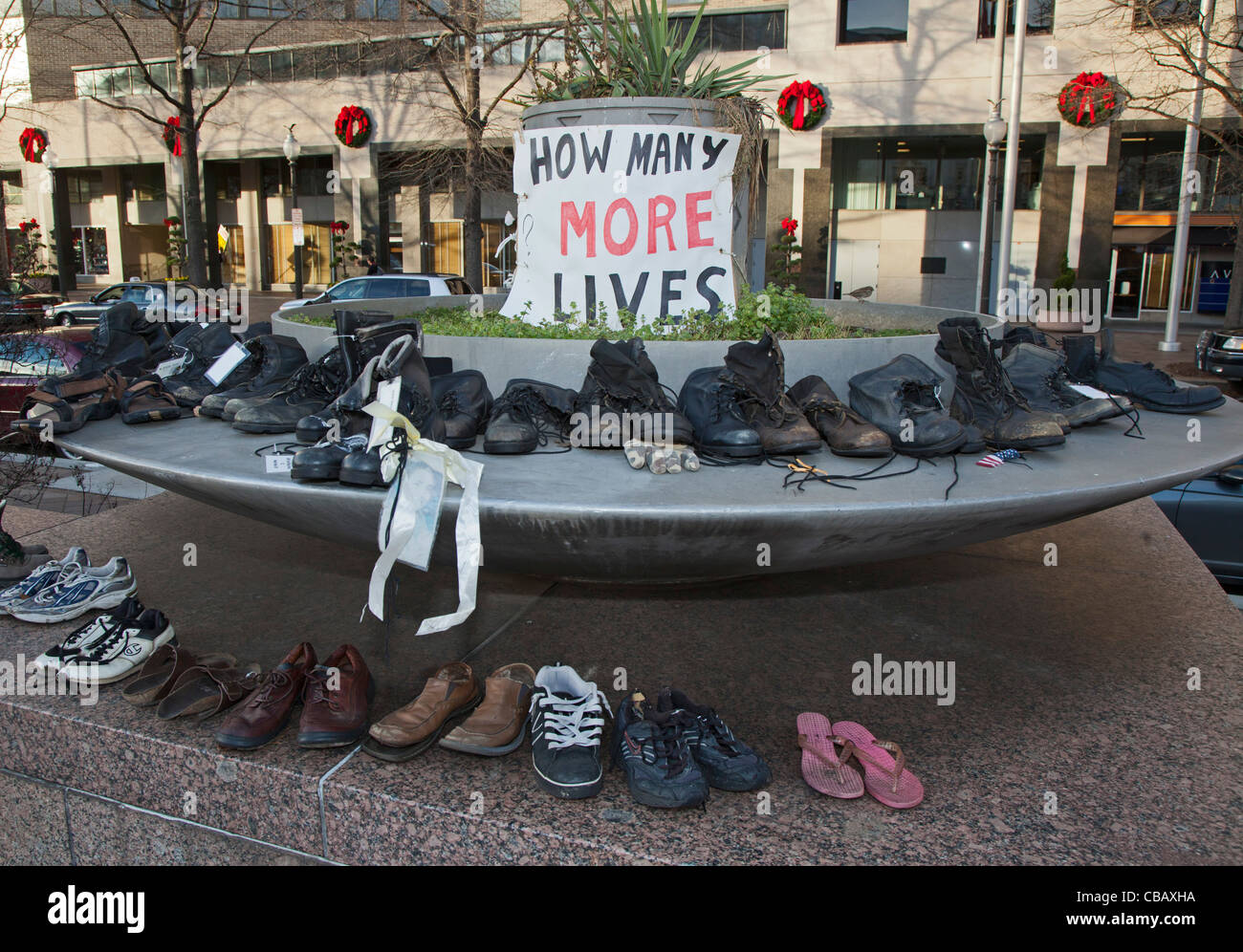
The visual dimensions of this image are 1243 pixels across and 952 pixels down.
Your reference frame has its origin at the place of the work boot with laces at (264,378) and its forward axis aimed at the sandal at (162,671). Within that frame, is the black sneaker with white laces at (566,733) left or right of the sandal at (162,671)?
left

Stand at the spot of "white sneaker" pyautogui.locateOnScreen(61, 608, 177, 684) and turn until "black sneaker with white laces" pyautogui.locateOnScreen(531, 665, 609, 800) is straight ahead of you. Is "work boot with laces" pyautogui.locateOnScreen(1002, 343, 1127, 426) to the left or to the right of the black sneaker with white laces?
left

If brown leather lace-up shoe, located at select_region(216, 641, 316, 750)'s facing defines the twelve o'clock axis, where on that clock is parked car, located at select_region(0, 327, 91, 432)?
The parked car is roughly at 4 o'clock from the brown leather lace-up shoe.

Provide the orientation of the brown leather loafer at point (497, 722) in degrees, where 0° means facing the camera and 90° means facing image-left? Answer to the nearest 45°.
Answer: approximately 45°

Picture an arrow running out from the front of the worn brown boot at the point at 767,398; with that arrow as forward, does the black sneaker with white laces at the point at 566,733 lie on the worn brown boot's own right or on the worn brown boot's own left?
on the worn brown boot's own right

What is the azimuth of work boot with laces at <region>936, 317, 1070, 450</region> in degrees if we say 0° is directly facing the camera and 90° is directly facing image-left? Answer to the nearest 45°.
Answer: approximately 315°

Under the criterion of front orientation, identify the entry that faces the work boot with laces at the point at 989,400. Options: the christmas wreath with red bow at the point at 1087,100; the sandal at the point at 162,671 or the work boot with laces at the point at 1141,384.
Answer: the christmas wreath with red bow
